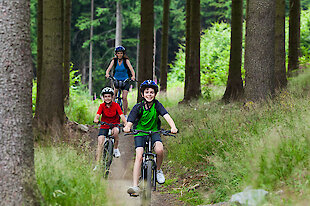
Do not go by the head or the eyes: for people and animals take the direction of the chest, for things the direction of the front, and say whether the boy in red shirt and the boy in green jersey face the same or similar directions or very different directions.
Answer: same or similar directions

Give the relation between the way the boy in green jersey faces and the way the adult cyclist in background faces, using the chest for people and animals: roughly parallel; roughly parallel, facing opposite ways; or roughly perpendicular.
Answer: roughly parallel

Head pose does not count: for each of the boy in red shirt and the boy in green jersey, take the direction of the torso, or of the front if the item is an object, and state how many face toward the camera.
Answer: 2

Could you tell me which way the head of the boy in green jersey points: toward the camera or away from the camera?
toward the camera

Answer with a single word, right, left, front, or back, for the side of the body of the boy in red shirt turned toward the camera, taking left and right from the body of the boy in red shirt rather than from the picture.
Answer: front

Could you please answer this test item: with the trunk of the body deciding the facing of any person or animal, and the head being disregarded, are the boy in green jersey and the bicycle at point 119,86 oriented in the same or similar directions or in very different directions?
same or similar directions

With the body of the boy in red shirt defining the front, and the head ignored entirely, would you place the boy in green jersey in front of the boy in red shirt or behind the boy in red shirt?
in front

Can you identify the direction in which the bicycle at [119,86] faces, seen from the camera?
facing the viewer

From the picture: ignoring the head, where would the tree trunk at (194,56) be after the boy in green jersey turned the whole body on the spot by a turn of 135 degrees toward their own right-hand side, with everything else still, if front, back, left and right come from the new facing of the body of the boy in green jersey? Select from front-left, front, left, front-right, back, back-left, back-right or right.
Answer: front-right

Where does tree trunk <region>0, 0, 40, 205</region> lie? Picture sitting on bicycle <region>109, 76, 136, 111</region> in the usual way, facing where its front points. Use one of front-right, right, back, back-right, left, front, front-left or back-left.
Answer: front

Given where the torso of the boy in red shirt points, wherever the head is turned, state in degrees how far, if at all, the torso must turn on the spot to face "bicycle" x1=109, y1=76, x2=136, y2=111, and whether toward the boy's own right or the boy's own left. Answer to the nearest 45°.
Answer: approximately 180°
